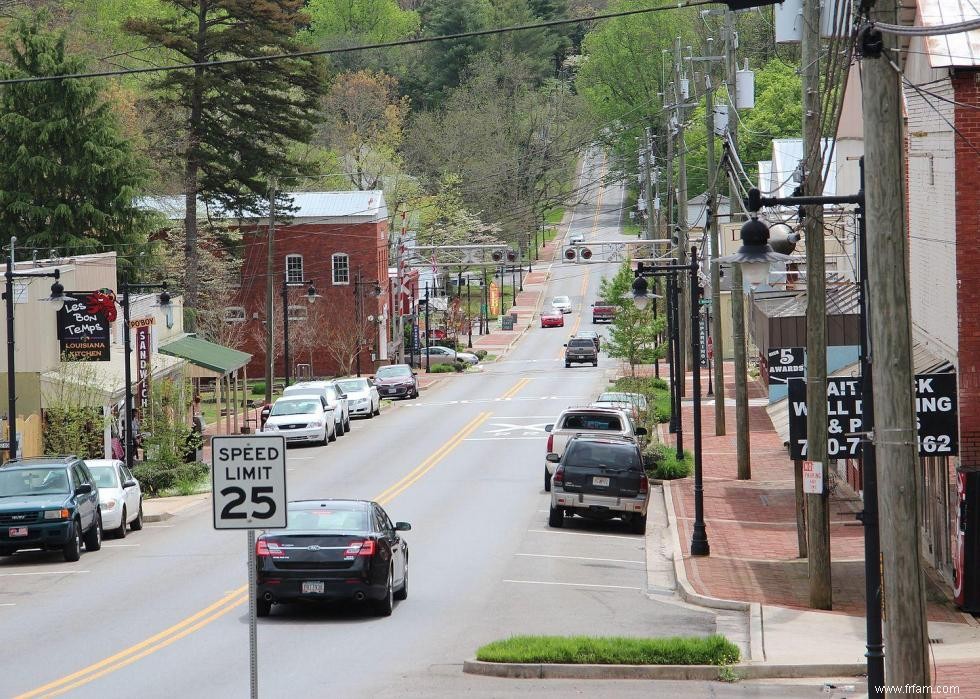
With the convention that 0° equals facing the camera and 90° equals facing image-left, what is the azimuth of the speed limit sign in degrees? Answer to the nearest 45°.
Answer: approximately 0°

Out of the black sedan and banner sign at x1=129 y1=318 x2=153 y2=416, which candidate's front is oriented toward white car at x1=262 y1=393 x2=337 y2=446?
the black sedan

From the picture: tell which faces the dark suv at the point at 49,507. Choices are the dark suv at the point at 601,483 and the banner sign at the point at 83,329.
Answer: the banner sign

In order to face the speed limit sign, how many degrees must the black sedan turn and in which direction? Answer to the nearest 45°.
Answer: approximately 180°

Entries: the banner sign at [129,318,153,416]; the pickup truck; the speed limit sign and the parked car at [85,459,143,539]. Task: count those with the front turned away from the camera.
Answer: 1

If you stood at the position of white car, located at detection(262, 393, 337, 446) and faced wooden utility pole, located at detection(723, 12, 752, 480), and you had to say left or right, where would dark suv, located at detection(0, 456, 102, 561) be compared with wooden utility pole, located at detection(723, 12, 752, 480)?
right

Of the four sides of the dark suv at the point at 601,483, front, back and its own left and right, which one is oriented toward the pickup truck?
front

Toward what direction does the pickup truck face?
away from the camera

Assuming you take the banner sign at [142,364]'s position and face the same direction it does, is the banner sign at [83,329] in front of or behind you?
in front

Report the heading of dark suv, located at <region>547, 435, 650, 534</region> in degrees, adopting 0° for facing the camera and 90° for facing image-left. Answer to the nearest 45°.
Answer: approximately 180°

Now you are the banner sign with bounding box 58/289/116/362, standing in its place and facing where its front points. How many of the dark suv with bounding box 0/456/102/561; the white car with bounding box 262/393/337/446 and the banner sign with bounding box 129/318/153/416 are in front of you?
1

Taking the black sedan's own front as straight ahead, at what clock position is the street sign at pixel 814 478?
The street sign is roughly at 3 o'clock from the black sedan.
